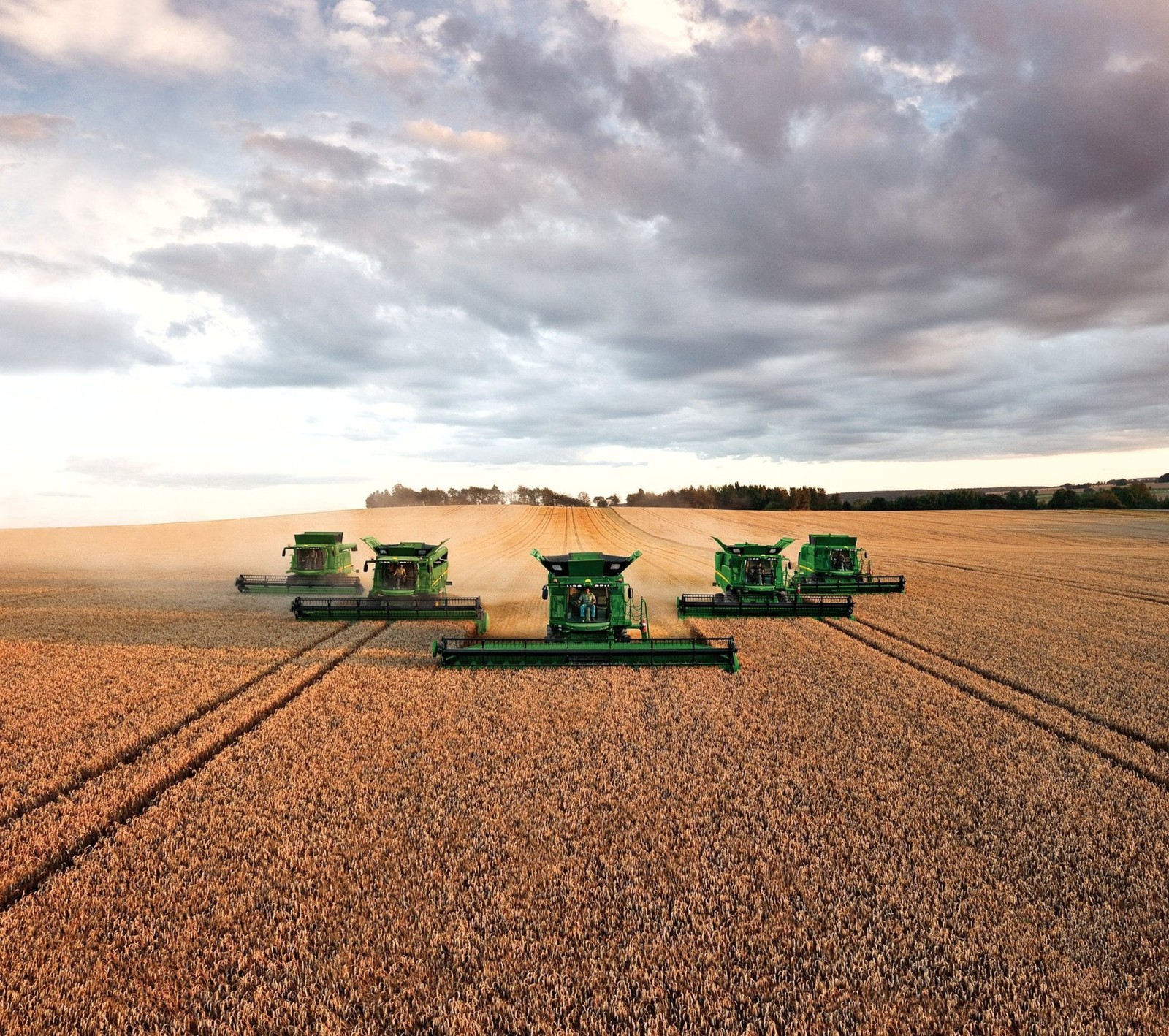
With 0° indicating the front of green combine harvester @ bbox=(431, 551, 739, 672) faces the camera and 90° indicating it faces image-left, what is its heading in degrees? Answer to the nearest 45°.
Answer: approximately 0°

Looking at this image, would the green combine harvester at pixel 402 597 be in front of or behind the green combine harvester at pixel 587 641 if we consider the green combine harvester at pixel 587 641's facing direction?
behind

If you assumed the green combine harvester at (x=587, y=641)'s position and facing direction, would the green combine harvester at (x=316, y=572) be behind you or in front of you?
behind

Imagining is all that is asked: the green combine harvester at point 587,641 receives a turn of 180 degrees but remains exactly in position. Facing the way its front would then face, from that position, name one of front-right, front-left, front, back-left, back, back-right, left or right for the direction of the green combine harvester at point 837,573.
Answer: front-right

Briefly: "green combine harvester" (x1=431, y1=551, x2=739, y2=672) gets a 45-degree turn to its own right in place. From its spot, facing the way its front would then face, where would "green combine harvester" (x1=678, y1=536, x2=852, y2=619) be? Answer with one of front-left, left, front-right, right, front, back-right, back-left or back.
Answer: back
